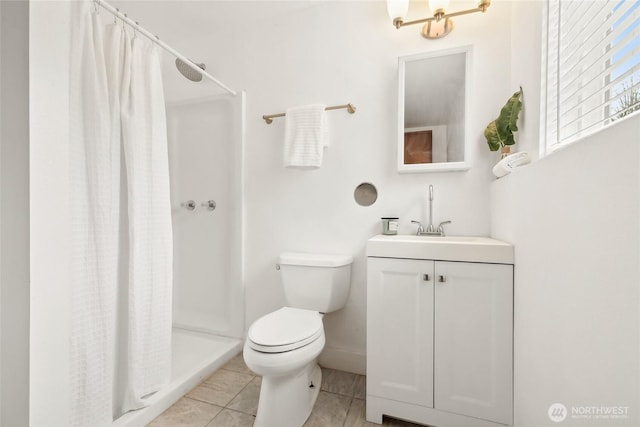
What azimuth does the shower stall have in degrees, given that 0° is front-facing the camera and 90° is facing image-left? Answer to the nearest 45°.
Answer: approximately 315°

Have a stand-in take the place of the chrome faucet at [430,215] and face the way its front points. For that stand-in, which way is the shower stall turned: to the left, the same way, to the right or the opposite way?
to the left

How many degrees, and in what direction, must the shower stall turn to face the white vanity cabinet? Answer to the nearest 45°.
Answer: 0° — it already faces it

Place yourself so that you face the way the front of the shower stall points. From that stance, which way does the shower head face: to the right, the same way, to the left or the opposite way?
to the right

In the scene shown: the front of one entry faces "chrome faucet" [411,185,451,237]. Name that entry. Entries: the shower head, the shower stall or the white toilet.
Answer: the shower stall

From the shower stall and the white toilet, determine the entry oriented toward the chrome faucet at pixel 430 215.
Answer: the shower stall

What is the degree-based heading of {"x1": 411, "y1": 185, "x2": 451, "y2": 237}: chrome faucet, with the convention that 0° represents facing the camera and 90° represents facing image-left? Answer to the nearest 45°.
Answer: approximately 0°
